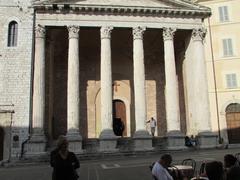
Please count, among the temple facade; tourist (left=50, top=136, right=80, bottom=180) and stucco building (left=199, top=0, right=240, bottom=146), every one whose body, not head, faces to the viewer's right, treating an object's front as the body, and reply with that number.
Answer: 0

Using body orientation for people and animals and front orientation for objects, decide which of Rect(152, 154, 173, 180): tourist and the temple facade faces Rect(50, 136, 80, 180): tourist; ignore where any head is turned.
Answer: the temple facade

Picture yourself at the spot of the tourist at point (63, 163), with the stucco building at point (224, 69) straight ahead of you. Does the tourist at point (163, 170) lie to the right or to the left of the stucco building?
right

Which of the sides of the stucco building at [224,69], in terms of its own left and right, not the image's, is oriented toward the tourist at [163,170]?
front

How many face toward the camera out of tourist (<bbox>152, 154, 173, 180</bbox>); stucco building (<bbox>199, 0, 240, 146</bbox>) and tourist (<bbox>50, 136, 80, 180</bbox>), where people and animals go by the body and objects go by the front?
2

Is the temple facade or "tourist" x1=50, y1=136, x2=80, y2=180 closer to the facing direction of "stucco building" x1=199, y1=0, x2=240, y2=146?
the tourist

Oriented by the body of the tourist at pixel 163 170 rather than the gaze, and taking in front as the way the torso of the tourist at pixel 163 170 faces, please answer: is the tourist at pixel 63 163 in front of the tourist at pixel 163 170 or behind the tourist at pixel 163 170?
behind

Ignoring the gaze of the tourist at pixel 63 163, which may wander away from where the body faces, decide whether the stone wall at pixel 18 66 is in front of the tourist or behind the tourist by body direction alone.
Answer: behind

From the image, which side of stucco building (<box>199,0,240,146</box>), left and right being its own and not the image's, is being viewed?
front

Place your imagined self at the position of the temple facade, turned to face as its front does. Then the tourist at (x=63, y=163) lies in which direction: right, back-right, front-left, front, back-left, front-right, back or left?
front

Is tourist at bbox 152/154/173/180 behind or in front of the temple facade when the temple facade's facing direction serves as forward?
in front

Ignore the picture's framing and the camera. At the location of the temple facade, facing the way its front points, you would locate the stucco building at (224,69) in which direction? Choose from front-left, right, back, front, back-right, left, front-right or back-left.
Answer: left

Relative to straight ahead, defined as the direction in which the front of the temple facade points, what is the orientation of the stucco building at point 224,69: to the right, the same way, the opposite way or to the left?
the same way
